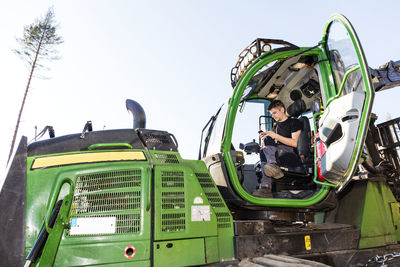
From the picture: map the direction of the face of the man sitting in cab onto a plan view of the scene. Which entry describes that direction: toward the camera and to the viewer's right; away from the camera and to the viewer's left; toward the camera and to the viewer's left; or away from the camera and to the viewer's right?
toward the camera and to the viewer's left
